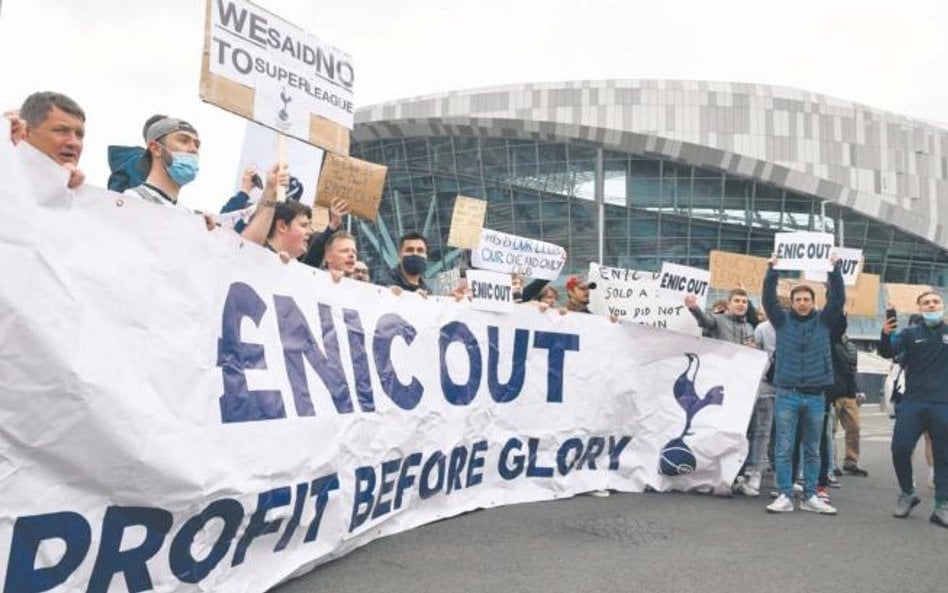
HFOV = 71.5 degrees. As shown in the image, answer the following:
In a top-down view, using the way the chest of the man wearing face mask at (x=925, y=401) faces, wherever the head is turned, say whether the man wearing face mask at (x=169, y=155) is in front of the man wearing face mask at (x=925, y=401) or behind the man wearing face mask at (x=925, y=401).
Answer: in front

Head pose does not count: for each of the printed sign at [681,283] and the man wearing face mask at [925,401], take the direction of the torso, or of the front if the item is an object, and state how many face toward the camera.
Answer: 2

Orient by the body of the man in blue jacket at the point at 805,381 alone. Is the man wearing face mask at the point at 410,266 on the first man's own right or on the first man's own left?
on the first man's own right

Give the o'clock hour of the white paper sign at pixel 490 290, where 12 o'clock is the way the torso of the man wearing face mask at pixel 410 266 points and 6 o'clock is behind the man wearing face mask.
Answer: The white paper sign is roughly at 9 o'clock from the man wearing face mask.

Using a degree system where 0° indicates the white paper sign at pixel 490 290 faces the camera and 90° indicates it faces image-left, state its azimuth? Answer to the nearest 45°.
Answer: approximately 0°

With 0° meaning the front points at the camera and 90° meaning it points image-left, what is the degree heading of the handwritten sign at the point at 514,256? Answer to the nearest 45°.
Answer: approximately 0°

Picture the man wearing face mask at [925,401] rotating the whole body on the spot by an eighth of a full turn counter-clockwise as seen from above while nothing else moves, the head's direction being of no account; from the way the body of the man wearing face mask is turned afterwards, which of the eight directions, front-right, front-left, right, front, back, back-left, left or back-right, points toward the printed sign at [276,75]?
right

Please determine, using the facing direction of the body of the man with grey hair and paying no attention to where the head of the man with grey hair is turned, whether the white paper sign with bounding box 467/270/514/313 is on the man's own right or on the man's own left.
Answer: on the man's own left
